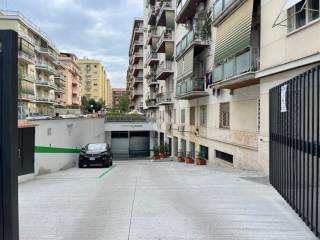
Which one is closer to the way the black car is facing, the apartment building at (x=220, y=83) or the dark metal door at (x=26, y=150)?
the dark metal door

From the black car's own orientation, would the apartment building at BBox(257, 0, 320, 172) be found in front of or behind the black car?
in front

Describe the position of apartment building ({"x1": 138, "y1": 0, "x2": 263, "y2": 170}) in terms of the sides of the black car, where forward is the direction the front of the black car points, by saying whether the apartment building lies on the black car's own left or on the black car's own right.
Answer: on the black car's own left

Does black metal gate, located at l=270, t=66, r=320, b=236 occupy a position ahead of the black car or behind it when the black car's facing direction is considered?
ahead

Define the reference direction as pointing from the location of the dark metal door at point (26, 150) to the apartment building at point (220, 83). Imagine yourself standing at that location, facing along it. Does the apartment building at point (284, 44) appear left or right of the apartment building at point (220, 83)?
right

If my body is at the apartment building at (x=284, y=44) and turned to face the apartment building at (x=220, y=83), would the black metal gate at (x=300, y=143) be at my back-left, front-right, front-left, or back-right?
back-left

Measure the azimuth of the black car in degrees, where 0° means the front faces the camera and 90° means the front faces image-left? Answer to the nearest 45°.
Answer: approximately 0°
